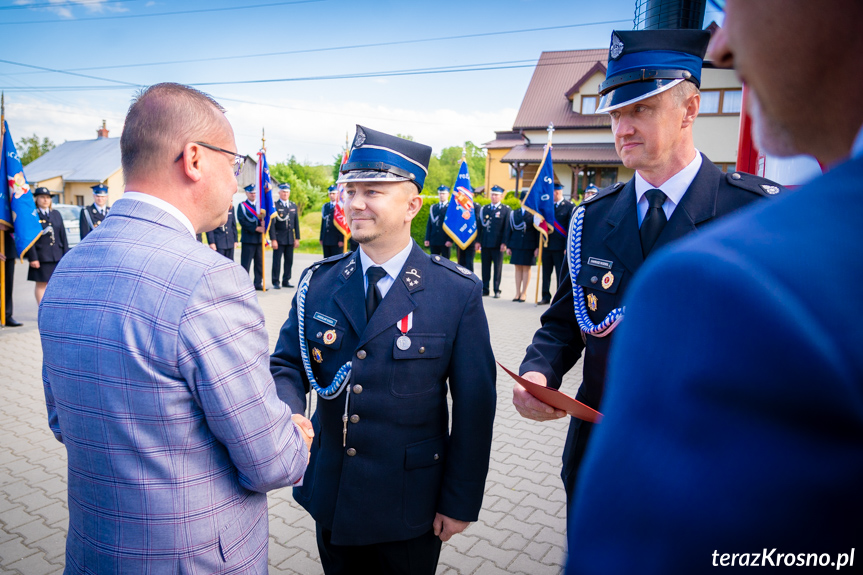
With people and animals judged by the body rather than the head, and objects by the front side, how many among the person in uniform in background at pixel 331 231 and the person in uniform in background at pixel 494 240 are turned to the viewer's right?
0

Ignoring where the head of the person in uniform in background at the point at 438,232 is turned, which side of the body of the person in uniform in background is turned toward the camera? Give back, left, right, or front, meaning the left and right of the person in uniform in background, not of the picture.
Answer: front

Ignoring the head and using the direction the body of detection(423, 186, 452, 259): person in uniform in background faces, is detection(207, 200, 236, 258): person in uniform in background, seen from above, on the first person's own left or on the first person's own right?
on the first person's own right

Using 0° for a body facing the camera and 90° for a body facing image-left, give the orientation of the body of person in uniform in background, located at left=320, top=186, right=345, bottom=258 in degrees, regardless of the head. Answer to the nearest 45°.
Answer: approximately 0°

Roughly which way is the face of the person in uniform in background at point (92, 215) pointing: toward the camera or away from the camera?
toward the camera

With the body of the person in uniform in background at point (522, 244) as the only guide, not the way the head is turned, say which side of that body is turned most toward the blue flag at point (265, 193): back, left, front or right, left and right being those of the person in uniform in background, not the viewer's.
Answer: right

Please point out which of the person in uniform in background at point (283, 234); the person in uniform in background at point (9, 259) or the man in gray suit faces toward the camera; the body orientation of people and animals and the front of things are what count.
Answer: the person in uniform in background at point (283, 234)

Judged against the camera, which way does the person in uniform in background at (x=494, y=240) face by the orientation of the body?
toward the camera
